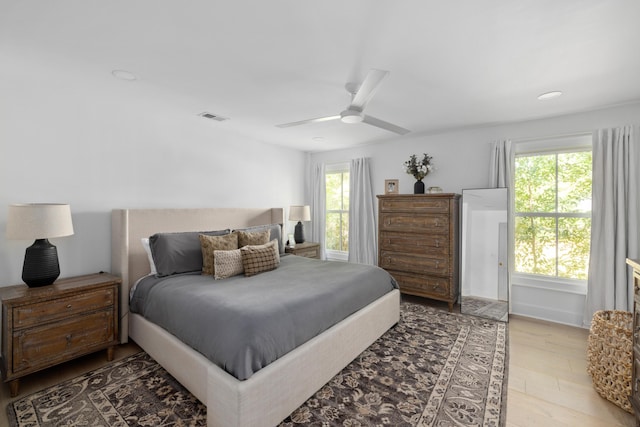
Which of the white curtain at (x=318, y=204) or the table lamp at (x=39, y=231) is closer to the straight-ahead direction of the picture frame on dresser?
the table lamp

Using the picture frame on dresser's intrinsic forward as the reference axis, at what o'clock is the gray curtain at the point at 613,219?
The gray curtain is roughly at 10 o'clock from the picture frame on dresser.

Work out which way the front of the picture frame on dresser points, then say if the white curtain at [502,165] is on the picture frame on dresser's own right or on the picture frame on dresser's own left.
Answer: on the picture frame on dresser's own left

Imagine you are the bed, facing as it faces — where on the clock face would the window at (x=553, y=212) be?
The window is roughly at 10 o'clock from the bed.

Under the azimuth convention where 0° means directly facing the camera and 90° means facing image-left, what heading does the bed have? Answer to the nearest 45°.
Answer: approximately 315°

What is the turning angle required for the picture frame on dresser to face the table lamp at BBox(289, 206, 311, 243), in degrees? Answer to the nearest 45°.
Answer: approximately 90° to its right

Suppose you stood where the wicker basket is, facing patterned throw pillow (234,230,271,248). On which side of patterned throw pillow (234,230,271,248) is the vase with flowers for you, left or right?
right

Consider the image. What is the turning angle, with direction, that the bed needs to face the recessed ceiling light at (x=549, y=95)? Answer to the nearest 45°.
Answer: approximately 45° to its left

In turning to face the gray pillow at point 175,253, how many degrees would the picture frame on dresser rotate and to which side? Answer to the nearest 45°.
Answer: approximately 45° to its right

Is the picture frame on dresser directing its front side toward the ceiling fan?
yes

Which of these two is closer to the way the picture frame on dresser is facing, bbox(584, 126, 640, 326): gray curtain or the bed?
the bed

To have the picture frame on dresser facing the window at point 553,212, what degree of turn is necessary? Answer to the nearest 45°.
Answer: approximately 90° to its left
